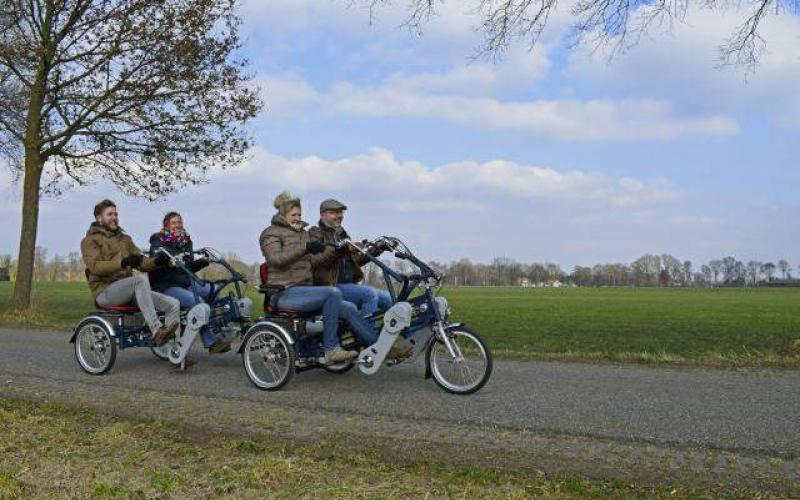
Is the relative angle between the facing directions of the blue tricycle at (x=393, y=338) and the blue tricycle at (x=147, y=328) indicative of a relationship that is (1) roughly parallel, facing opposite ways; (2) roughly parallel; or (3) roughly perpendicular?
roughly parallel

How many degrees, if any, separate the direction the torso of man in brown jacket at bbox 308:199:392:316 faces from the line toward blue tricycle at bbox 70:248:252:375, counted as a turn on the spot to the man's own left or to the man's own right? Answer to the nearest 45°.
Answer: approximately 180°

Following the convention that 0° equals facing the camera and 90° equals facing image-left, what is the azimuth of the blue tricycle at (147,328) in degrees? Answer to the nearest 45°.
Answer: approximately 315°

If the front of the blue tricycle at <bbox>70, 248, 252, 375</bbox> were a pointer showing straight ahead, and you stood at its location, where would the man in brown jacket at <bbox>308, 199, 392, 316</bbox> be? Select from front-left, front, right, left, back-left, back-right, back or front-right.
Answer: front

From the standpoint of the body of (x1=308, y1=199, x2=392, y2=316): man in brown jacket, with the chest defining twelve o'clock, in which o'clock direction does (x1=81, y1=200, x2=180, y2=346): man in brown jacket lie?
(x1=81, y1=200, x2=180, y2=346): man in brown jacket is roughly at 5 o'clock from (x1=308, y1=199, x2=392, y2=316): man in brown jacket.

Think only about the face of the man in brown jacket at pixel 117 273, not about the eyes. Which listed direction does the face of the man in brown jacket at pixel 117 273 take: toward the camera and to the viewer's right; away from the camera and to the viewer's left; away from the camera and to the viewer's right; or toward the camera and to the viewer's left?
toward the camera and to the viewer's right

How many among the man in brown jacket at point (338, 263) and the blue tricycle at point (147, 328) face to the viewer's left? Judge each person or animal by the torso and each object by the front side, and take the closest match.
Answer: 0

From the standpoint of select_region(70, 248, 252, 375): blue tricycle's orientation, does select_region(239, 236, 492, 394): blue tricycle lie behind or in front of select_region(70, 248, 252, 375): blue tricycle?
in front

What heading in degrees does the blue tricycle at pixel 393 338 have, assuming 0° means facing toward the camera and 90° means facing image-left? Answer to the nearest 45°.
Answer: approximately 315°

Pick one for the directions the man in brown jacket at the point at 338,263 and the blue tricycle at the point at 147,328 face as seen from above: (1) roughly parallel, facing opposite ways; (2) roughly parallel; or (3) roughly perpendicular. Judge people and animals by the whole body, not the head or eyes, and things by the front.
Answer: roughly parallel

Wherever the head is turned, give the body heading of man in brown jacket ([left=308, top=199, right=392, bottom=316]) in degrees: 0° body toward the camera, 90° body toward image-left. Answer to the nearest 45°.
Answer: approximately 315°
